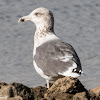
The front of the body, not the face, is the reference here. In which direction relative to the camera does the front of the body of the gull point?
to the viewer's left

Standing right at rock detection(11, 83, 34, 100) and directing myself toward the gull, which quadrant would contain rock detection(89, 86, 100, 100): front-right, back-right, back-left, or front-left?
front-right

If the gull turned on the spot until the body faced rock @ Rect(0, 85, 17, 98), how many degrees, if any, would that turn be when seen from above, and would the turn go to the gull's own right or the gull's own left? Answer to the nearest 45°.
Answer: approximately 45° to the gull's own left

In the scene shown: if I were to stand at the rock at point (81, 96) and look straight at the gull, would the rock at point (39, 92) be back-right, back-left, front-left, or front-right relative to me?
front-left

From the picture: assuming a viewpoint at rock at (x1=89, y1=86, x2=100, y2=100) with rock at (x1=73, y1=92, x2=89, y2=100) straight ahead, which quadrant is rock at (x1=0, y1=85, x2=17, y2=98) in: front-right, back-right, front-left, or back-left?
front-right

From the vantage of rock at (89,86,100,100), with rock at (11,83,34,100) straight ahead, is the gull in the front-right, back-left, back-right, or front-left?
front-right
